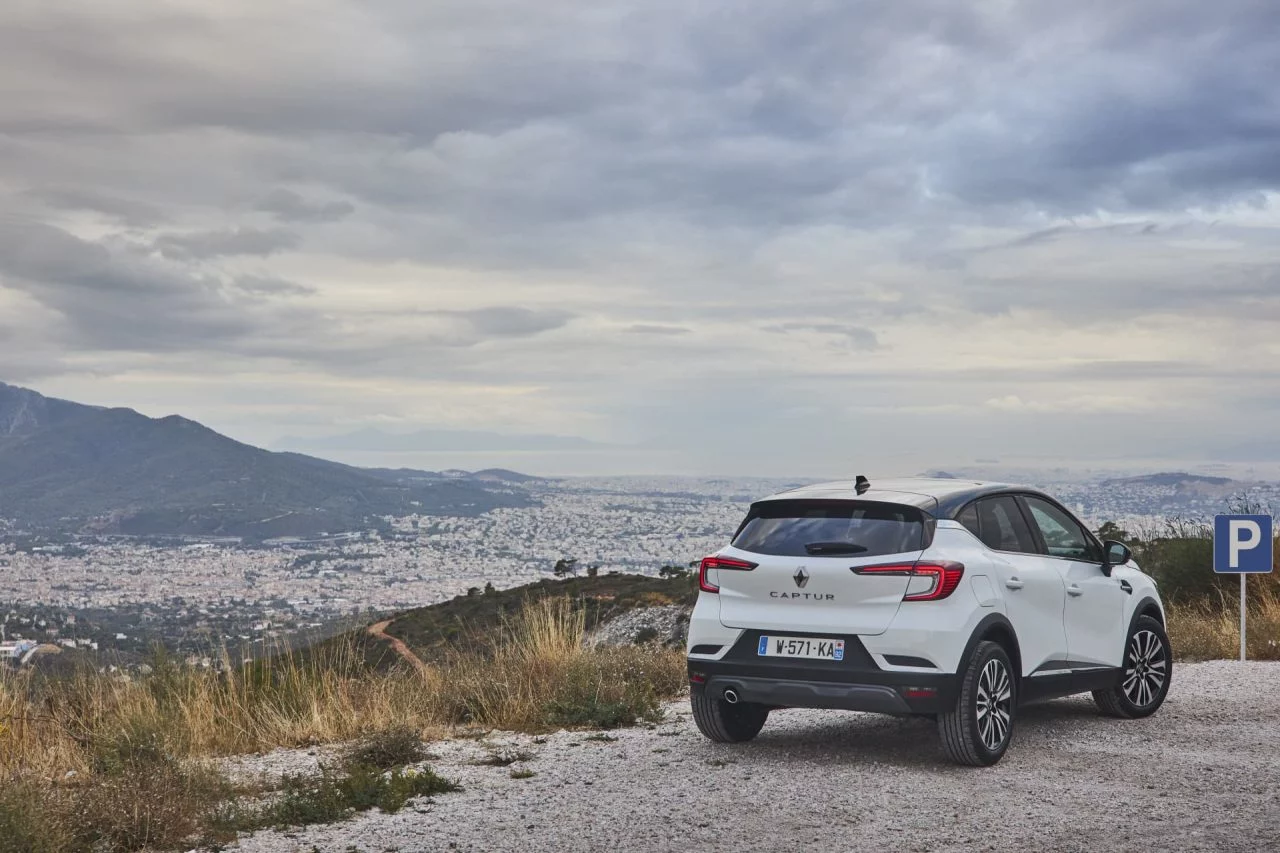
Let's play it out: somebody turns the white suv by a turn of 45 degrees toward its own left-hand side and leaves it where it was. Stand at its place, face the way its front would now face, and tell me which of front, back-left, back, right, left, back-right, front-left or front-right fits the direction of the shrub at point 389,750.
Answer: left

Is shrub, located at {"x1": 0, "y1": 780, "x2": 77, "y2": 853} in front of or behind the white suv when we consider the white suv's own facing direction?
behind

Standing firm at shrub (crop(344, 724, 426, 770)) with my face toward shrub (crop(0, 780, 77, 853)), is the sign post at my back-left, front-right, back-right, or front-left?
back-left
